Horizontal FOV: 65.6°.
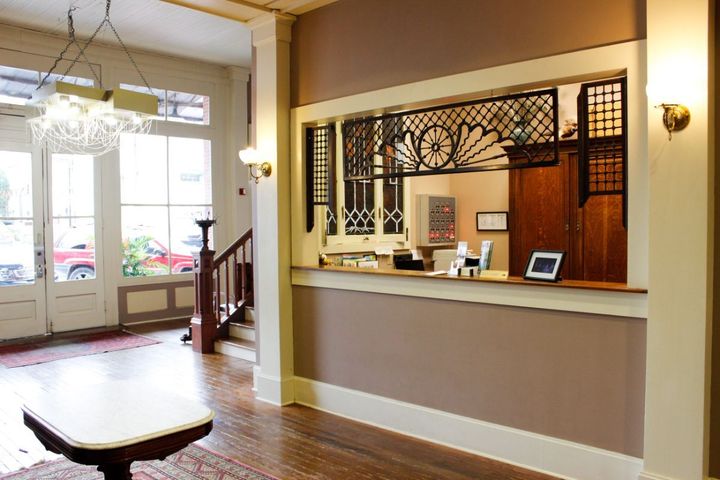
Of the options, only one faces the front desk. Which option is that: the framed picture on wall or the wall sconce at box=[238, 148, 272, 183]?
the framed picture on wall

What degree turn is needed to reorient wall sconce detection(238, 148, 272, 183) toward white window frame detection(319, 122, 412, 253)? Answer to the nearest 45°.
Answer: approximately 180°

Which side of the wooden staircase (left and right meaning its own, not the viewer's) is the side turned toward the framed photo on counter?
left

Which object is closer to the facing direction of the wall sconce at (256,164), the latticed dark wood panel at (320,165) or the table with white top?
the table with white top
